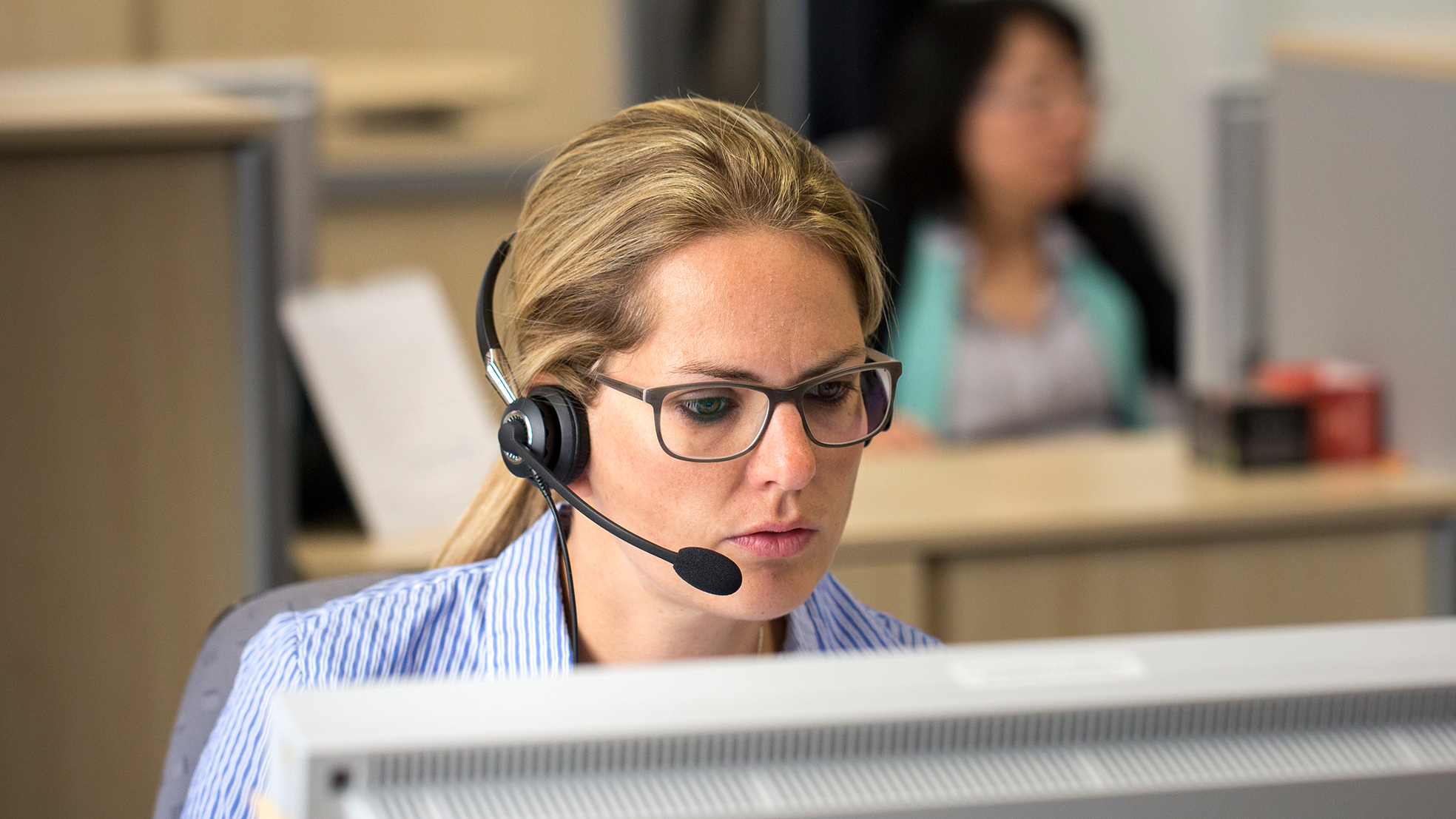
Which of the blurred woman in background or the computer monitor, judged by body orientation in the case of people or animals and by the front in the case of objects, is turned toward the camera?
the blurred woman in background

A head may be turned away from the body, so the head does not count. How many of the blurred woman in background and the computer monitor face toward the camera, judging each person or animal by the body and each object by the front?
1

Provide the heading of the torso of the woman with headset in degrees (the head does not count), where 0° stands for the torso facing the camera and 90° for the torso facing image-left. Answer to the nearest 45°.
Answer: approximately 315°

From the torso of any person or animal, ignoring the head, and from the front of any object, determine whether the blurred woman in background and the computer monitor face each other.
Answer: yes

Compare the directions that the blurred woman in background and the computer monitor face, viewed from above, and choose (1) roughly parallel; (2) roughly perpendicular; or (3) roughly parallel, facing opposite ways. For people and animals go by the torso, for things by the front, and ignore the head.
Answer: roughly parallel, facing opposite ways

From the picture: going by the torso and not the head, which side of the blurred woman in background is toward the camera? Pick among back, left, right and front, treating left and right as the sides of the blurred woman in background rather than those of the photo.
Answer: front

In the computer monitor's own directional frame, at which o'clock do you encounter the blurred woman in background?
The blurred woman in background is roughly at 12 o'clock from the computer monitor.

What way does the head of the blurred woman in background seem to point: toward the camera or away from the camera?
toward the camera

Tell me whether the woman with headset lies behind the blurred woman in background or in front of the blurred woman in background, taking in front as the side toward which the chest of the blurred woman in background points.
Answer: in front

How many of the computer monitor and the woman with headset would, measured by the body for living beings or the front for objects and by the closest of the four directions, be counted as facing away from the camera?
1

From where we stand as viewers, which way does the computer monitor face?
facing away from the viewer

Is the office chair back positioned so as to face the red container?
no

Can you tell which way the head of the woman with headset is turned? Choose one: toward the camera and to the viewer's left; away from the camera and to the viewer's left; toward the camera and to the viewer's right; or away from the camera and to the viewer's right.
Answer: toward the camera and to the viewer's right

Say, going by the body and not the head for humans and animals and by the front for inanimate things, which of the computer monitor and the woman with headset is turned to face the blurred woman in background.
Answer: the computer monitor

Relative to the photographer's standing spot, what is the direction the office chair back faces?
facing the viewer and to the right of the viewer
